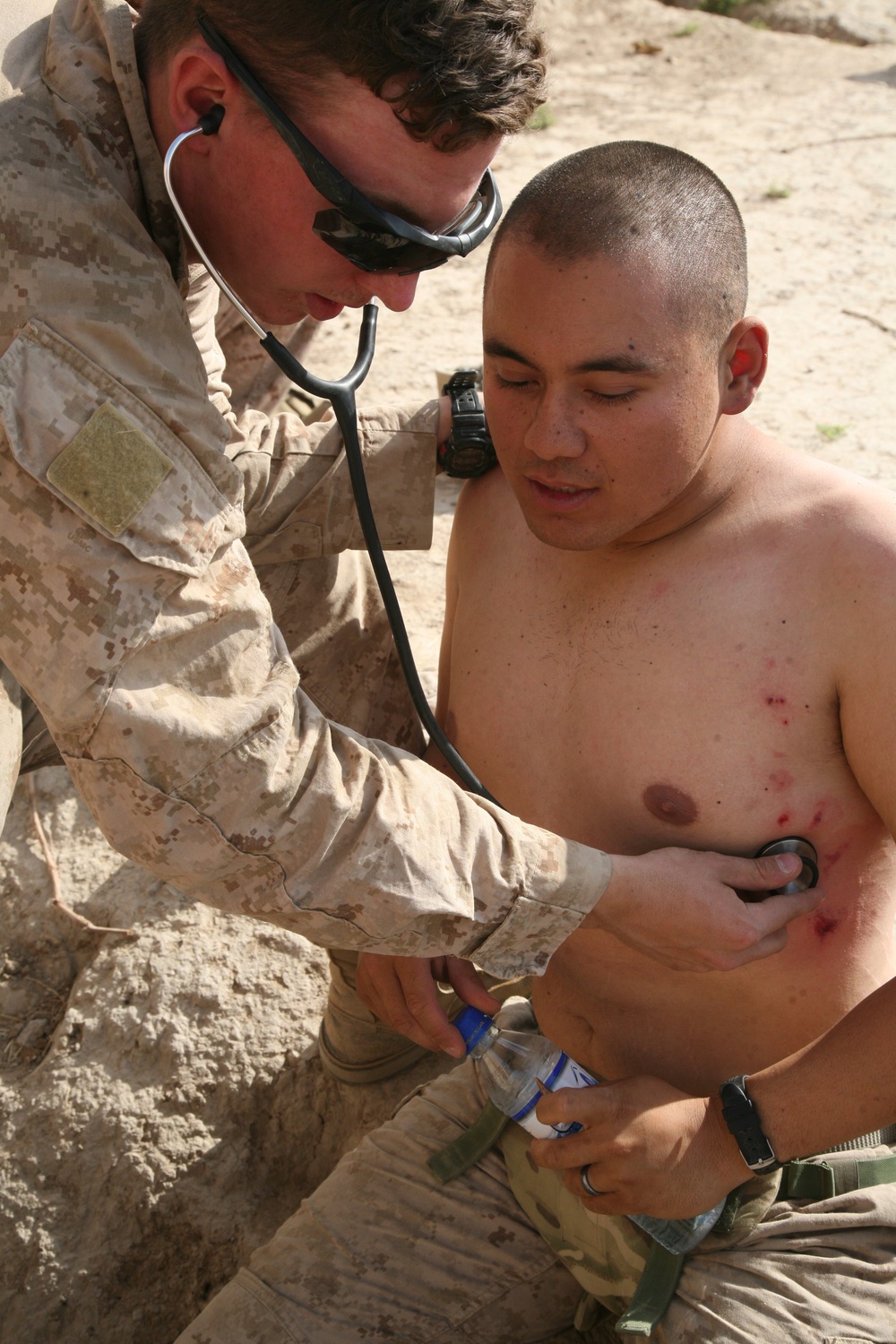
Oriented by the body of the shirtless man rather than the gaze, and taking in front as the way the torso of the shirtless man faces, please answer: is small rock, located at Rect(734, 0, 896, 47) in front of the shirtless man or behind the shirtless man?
behind

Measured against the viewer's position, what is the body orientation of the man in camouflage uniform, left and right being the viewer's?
facing to the right of the viewer

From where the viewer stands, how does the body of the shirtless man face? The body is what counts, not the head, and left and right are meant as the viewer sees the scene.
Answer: facing the viewer and to the left of the viewer

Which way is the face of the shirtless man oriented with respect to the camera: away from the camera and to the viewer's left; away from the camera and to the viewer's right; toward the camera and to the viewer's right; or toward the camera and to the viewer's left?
toward the camera and to the viewer's left

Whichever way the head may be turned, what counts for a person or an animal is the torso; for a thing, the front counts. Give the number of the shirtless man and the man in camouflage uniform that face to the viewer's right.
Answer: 1

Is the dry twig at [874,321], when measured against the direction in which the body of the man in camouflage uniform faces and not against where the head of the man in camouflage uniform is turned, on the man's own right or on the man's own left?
on the man's own left

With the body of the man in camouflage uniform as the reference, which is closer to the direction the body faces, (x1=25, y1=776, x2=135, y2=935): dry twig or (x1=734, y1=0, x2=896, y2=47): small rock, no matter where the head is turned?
the small rock

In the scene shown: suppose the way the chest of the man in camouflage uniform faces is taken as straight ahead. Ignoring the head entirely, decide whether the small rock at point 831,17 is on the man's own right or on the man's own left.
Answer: on the man's own left
